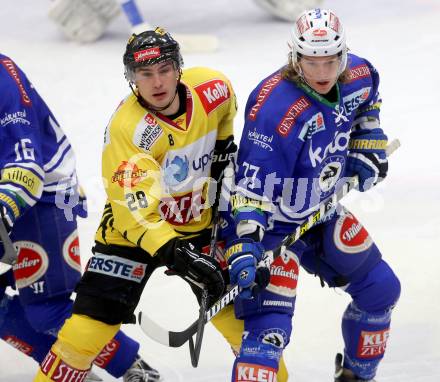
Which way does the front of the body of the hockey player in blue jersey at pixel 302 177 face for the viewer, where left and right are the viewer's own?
facing the viewer and to the right of the viewer

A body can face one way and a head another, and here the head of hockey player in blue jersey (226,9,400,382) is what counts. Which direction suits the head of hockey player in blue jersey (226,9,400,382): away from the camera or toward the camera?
toward the camera

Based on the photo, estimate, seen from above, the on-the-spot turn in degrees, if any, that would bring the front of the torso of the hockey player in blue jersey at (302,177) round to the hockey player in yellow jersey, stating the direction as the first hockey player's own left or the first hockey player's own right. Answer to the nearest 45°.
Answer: approximately 135° to the first hockey player's own right

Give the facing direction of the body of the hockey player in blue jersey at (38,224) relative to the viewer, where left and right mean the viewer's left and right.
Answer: facing to the left of the viewer

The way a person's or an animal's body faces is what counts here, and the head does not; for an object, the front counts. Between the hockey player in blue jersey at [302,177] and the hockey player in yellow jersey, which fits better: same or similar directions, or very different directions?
same or similar directions

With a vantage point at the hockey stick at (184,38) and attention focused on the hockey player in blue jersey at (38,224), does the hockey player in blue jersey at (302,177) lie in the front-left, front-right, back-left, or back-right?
front-left

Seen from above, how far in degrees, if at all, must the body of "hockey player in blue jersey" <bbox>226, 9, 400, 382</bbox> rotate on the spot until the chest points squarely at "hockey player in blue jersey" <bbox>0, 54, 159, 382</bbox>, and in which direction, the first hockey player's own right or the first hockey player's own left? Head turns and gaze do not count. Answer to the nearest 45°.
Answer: approximately 135° to the first hockey player's own right

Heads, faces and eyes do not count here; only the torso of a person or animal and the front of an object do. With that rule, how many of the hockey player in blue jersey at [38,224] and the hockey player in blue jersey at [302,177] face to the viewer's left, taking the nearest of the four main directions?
1

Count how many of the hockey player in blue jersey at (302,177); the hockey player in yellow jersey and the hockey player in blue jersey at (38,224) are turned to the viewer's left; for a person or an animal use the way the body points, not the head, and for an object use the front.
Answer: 1

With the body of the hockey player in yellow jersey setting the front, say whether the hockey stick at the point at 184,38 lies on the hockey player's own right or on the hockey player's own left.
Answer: on the hockey player's own left
